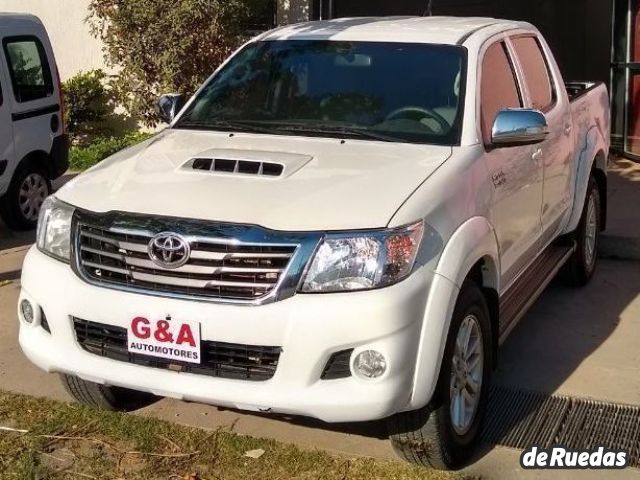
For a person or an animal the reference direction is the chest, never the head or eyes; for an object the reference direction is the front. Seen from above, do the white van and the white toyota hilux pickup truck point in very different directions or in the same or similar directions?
same or similar directions

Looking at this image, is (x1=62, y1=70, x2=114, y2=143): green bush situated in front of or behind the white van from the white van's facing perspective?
behind

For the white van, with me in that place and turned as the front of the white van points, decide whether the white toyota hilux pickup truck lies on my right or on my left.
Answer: on my left

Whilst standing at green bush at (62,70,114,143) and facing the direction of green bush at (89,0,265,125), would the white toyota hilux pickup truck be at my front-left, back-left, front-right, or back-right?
front-right

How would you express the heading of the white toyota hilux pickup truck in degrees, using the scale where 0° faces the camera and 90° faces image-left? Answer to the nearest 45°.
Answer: approximately 45°

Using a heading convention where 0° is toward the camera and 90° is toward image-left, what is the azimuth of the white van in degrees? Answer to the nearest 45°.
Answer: approximately 45°

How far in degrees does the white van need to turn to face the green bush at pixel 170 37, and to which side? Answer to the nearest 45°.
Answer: approximately 180°

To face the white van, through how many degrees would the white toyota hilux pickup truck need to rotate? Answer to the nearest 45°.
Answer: approximately 90° to its right

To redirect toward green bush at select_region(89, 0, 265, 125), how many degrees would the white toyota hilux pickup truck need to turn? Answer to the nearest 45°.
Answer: approximately 135° to its right

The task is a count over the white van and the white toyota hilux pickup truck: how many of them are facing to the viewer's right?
0
